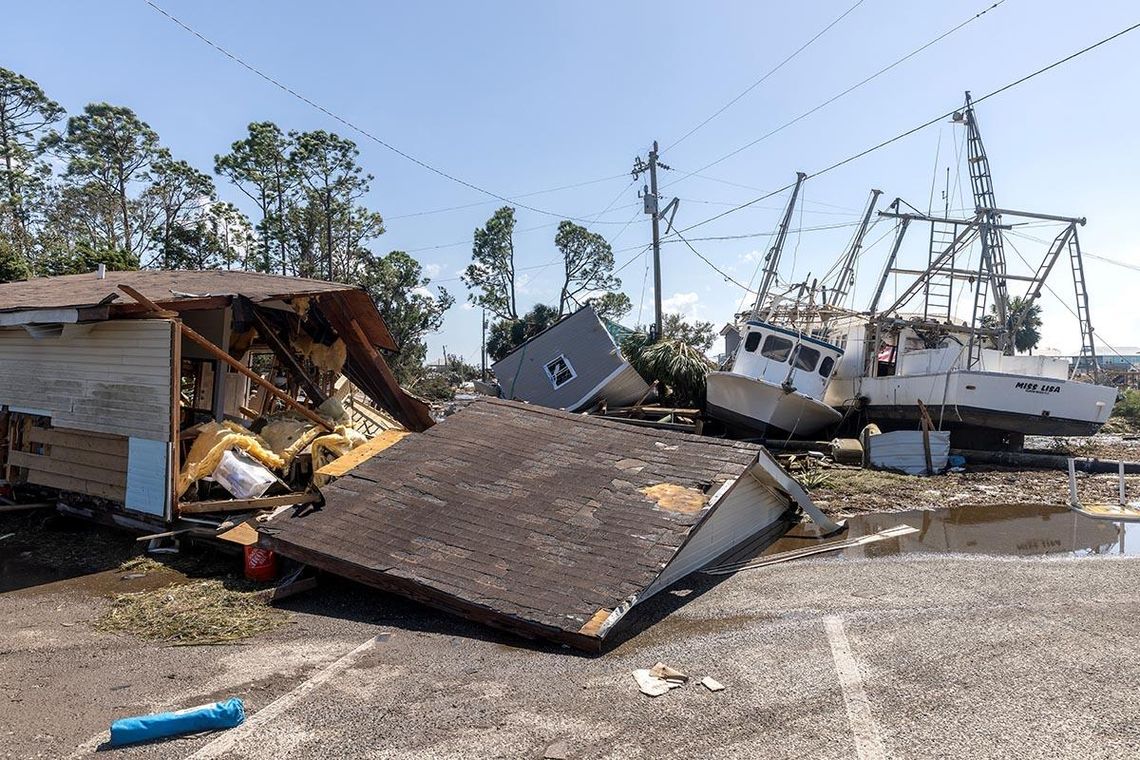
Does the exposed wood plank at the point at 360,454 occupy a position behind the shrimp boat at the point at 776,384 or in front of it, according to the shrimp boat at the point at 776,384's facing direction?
in front

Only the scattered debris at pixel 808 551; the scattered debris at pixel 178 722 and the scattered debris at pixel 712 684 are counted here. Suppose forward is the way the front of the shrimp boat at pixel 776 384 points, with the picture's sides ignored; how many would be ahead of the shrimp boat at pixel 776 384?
3

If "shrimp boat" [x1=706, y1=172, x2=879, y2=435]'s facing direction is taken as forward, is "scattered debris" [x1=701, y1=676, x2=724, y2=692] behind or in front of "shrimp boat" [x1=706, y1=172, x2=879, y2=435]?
in front

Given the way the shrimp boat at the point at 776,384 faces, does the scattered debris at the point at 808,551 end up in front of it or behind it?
in front

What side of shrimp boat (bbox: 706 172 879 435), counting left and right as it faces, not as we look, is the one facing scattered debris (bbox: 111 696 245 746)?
front

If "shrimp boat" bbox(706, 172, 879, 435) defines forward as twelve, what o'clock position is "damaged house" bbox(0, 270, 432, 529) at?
The damaged house is roughly at 1 o'clock from the shrimp boat.
